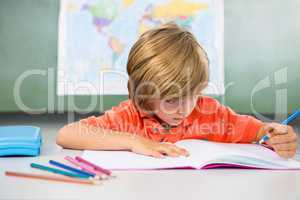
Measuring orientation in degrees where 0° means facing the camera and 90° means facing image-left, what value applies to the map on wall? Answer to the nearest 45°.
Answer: approximately 0°

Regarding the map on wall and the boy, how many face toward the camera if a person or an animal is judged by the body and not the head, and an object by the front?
2

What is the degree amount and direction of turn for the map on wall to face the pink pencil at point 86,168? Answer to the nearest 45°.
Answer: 0° — it already faces it
